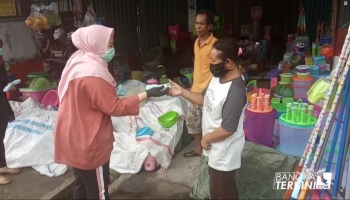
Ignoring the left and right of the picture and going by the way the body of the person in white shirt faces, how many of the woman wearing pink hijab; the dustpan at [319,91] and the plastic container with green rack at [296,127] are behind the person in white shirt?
2

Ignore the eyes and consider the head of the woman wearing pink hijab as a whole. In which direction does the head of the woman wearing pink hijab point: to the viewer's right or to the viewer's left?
to the viewer's right

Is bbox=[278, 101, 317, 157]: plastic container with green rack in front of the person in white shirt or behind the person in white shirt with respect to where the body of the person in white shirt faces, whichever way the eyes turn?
behind

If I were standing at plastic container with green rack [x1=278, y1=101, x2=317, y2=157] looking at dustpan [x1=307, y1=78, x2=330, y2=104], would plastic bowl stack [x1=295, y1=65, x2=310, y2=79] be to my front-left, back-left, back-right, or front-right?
front-left

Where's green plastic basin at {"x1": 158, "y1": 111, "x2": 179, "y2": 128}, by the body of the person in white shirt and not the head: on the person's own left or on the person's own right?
on the person's own right

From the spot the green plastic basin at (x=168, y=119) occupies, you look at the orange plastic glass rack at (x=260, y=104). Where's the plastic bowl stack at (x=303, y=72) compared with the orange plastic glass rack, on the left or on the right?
left

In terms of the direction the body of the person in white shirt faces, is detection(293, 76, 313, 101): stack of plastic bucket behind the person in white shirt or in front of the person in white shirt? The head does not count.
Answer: behind

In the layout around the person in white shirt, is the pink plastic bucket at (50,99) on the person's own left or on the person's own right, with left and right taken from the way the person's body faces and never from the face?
on the person's own right

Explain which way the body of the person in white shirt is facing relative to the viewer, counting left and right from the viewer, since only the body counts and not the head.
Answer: facing the viewer and to the left of the viewer

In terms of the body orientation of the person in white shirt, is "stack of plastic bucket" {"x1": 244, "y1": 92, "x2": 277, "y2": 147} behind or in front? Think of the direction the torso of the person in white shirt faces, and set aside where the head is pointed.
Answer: behind

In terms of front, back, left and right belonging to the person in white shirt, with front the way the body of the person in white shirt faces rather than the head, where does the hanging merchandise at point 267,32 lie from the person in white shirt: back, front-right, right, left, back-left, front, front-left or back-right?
back-right

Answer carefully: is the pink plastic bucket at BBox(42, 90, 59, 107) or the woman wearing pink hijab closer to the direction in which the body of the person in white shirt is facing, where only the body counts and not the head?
the woman wearing pink hijab

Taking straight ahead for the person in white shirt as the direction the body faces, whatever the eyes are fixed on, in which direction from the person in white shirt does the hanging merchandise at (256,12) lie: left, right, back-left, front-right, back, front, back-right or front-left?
back-right
